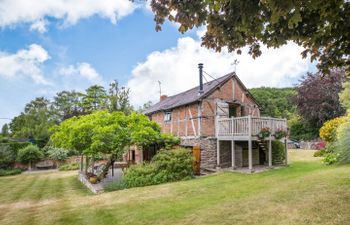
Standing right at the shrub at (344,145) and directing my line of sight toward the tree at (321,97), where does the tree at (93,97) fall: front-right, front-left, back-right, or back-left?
front-left

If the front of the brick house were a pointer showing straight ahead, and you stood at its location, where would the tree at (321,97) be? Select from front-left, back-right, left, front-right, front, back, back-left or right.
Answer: left

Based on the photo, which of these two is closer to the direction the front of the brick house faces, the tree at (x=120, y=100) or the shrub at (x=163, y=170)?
the shrub

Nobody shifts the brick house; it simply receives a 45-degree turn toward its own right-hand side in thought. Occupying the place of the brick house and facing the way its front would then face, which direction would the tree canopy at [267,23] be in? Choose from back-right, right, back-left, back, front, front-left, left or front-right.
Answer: front

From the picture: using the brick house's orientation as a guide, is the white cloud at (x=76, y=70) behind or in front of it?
behind

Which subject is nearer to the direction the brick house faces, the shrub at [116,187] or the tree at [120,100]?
the shrub
